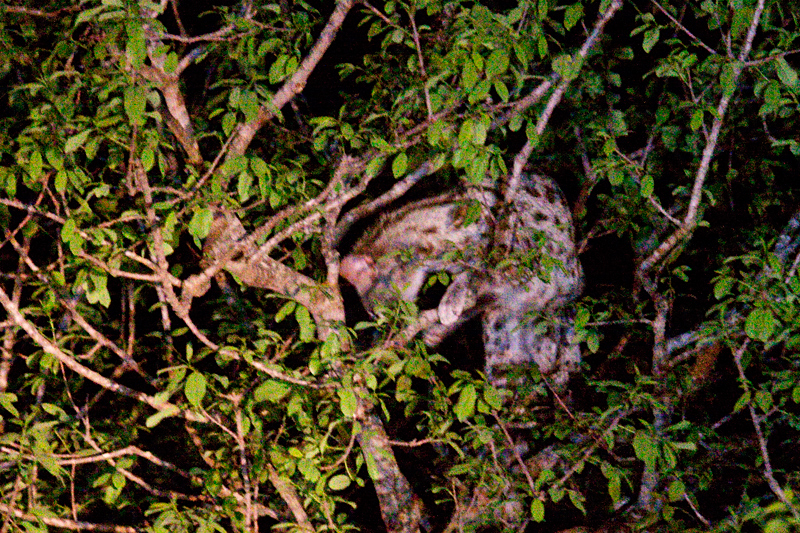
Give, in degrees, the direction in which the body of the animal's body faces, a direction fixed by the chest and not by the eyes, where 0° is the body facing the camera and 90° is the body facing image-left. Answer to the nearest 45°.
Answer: approximately 90°

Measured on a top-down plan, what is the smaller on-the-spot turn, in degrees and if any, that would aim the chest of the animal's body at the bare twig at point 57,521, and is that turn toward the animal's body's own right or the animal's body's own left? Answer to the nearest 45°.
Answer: approximately 45° to the animal's body's own left
